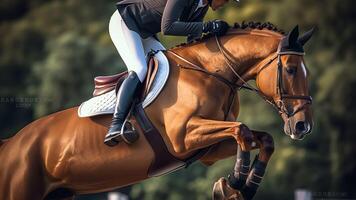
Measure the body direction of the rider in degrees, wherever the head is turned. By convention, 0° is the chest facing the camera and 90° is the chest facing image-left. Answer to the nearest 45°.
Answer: approximately 270°

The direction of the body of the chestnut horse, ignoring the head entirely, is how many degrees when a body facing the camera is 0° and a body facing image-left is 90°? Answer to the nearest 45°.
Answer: approximately 270°
